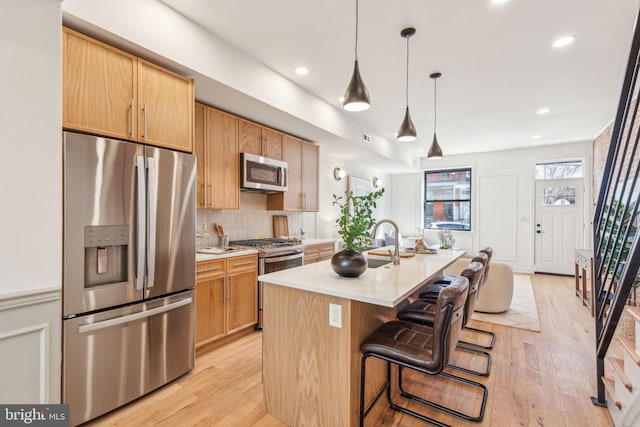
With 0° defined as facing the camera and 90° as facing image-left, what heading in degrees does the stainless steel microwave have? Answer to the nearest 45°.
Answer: approximately 315°

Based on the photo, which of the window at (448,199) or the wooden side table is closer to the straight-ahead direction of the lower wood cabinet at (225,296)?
the wooden side table

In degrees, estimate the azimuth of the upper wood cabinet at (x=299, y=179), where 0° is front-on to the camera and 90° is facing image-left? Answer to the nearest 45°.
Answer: approximately 315°

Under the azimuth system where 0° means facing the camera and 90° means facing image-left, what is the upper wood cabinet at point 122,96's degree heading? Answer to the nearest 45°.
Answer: approximately 315°

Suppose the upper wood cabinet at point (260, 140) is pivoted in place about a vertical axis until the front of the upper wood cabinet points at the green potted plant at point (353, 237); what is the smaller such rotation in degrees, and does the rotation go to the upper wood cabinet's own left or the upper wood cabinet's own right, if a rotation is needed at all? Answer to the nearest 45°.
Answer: approximately 45° to the upper wood cabinet's own right

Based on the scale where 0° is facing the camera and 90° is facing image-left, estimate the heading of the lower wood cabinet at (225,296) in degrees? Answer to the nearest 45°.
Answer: approximately 315°

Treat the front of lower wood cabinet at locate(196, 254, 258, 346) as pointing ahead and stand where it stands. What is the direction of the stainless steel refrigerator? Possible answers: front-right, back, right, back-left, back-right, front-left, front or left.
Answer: right

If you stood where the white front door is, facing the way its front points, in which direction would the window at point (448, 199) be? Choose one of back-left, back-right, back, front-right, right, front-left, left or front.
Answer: right

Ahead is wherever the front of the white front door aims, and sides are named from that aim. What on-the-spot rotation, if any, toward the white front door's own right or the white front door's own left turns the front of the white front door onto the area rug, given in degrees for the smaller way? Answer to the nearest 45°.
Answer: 0° — it already faces it

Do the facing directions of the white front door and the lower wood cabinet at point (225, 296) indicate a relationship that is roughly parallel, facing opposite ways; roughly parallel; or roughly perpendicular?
roughly perpendicular

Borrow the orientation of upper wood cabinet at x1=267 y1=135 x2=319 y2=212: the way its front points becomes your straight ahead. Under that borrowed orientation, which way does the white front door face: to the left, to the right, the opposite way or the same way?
to the right

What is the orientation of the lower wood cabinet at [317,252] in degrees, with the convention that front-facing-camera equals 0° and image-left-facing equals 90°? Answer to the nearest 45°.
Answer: approximately 315°

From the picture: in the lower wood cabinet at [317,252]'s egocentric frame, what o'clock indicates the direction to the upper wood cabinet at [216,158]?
The upper wood cabinet is roughly at 3 o'clock from the lower wood cabinet.
